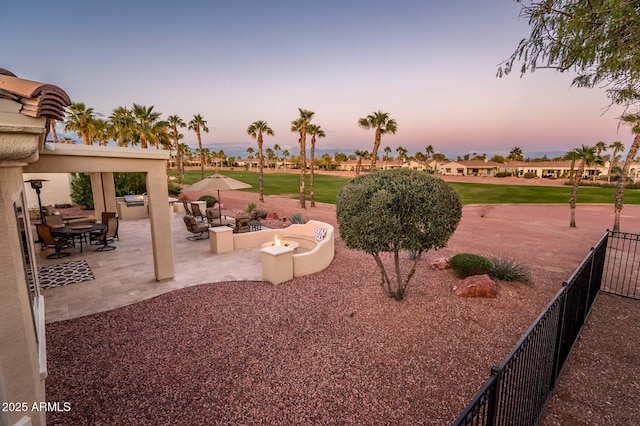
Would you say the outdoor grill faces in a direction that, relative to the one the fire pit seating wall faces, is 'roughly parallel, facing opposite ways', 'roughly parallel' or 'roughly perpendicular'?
roughly perpendicular

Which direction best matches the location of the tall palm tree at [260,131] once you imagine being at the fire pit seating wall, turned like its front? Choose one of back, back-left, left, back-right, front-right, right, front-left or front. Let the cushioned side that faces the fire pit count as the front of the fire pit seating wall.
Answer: back-right

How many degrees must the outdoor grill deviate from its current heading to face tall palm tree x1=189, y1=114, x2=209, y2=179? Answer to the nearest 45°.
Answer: approximately 180°

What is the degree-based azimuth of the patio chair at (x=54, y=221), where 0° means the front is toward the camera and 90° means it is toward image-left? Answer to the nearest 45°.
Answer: approximately 315°

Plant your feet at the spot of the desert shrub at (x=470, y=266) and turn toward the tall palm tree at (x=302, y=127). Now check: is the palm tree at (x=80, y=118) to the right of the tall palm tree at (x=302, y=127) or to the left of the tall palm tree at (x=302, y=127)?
left

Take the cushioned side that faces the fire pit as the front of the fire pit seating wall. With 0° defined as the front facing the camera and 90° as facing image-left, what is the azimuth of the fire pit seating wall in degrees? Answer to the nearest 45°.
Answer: approximately 45°

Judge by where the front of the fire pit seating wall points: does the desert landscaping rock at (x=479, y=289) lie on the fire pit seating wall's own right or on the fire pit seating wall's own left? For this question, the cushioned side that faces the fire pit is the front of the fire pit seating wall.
on the fire pit seating wall's own left

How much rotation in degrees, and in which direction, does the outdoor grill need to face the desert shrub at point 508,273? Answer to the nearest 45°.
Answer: approximately 45° to its left
